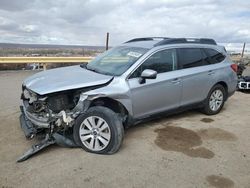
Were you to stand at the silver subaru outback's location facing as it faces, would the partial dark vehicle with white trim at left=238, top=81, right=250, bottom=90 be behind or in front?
behind

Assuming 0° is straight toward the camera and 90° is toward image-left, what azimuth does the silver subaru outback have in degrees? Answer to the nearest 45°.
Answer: approximately 45°
